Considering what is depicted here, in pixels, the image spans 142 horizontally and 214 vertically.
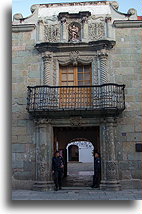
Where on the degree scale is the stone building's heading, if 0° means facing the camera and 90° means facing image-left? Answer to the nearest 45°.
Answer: approximately 0°

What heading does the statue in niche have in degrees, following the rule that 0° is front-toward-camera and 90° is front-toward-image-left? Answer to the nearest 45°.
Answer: approximately 0°
